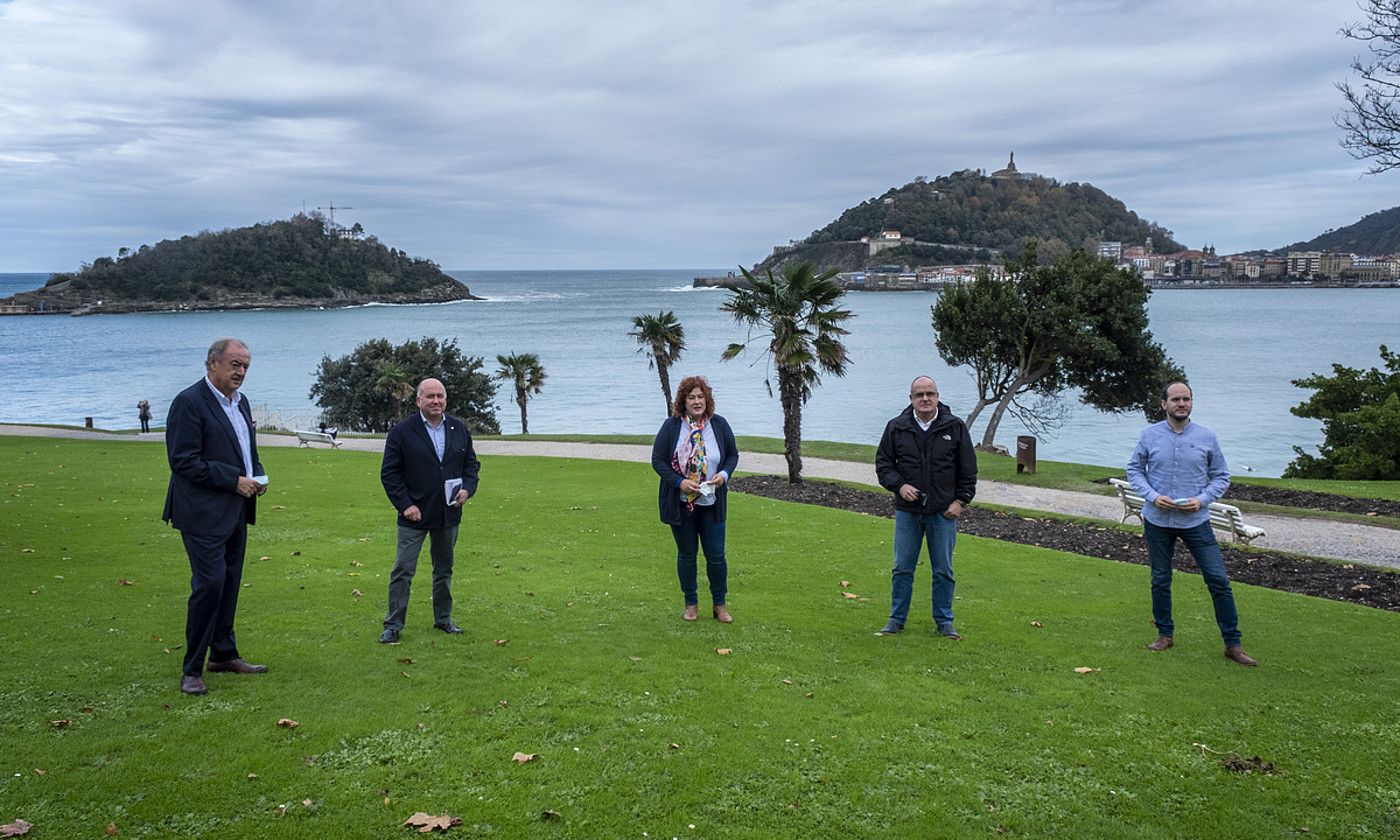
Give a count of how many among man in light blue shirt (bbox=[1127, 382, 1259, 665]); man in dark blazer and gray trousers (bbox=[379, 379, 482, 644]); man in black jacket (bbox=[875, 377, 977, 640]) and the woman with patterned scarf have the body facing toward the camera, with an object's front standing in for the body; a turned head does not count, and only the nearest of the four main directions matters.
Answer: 4

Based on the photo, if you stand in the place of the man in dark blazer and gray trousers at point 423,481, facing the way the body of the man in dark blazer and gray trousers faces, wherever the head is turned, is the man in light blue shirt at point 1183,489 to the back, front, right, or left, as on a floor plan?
left

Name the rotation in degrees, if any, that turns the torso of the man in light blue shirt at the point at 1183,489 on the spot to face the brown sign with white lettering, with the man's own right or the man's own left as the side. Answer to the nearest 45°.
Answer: approximately 180°

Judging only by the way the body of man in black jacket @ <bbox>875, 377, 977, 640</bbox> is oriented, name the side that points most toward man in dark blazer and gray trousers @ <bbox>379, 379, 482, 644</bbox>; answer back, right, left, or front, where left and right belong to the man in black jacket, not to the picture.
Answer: right

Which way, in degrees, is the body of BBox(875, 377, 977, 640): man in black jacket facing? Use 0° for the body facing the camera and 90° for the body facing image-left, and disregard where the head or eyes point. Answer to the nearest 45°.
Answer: approximately 0°

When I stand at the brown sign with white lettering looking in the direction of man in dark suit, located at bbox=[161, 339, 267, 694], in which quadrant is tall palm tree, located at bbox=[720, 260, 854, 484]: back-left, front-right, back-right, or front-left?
front-right

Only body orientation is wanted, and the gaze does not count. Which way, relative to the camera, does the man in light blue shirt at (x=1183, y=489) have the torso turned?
toward the camera

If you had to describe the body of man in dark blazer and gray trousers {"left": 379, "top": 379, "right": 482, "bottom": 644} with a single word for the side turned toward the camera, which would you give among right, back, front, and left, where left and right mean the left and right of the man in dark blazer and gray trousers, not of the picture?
front

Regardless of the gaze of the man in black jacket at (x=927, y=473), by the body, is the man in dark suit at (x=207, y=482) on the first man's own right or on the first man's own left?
on the first man's own right

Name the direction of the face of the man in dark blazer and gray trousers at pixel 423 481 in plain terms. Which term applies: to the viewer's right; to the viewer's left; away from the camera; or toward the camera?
toward the camera

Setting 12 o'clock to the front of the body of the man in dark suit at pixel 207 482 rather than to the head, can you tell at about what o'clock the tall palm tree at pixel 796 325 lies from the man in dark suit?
The tall palm tree is roughly at 9 o'clock from the man in dark suit.

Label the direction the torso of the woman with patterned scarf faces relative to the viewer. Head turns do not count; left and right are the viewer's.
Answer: facing the viewer

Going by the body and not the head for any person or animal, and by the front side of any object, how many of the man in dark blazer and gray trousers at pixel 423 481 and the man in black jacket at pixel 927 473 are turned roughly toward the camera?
2

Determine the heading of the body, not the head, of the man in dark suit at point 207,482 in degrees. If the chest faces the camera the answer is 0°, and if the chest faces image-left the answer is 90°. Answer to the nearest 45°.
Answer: approximately 315°

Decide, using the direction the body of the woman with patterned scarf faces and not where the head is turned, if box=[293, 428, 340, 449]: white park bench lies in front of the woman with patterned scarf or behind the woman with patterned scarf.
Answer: behind

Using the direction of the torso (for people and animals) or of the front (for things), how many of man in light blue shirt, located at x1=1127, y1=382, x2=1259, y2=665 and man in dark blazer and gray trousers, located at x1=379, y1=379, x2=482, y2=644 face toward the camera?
2

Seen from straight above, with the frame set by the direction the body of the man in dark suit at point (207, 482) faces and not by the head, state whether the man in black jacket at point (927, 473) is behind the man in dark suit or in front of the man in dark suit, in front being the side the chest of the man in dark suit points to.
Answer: in front
